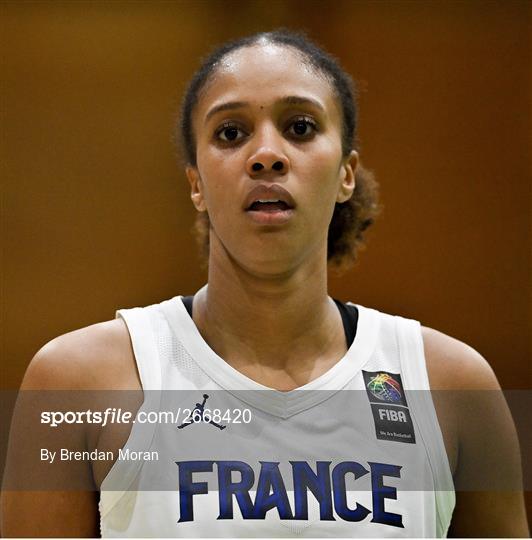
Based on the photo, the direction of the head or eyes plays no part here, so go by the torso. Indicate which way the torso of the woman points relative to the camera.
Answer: toward the camera
